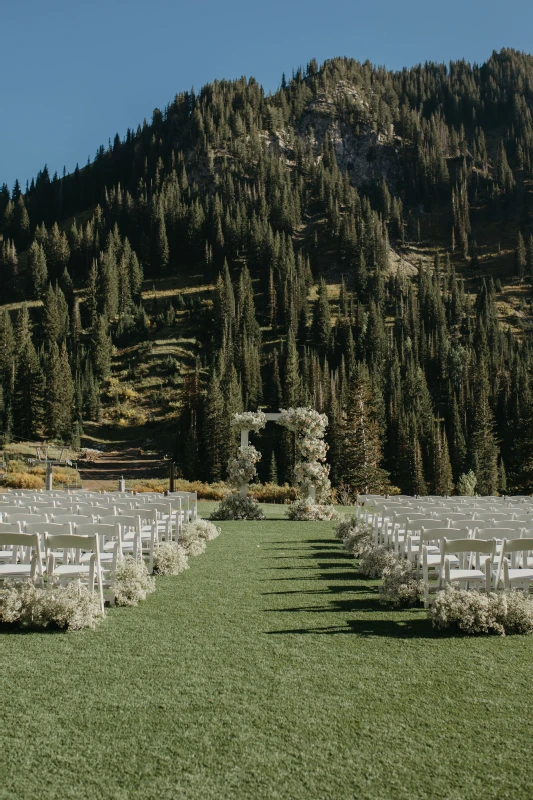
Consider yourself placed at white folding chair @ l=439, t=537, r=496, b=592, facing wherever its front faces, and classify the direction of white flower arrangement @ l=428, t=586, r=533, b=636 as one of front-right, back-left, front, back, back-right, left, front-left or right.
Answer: back

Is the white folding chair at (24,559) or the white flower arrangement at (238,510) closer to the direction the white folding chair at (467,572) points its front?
the white flower arrangement

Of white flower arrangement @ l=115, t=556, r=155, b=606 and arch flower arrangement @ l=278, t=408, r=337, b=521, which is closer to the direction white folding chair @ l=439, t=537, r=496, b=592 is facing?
the arch flower arrangement

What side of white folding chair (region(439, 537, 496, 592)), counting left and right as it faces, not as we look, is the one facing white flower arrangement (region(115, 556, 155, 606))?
left

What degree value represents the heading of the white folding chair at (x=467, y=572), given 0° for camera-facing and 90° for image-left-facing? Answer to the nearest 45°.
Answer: approximately 180°
